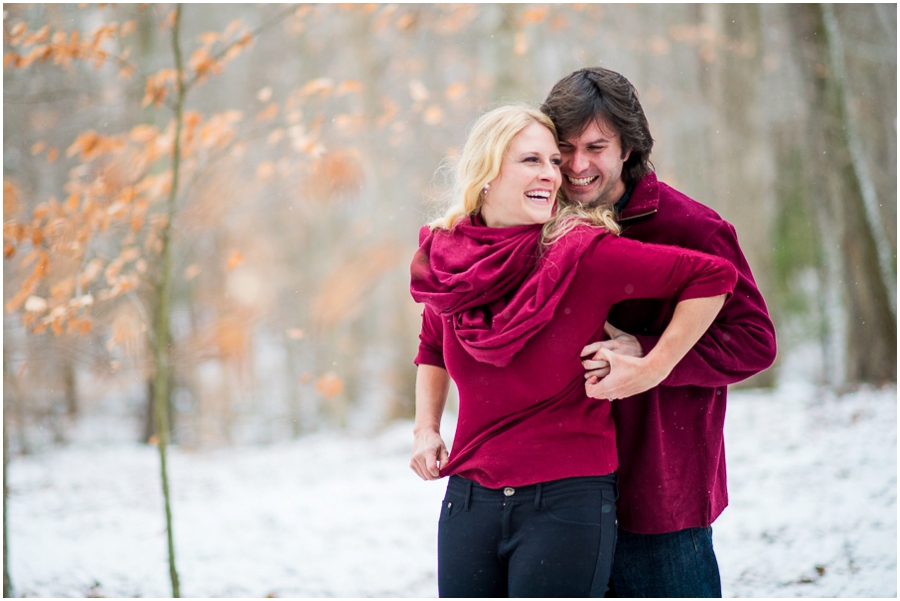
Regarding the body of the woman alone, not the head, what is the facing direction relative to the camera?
toward the camera

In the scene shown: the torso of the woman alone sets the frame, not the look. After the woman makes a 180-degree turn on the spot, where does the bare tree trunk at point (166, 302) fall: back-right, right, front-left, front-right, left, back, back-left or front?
front-left

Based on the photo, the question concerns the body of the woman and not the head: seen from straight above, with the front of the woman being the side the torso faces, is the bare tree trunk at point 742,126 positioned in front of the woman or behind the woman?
behind

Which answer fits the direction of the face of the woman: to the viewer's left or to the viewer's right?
to the viewer's right

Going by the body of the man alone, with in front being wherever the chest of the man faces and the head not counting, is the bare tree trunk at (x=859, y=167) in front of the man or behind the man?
behind

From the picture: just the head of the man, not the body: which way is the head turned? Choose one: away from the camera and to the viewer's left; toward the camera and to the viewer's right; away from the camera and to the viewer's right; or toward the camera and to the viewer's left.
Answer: toward the camera and to the viewer's left

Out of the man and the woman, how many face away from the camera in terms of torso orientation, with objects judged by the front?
0

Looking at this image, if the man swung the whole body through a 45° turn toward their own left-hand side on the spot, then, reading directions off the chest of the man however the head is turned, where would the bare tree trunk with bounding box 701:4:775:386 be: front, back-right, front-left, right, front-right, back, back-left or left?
back

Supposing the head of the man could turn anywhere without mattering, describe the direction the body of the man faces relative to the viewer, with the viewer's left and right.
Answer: facing the viewer and to the left of the viewer
